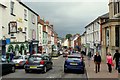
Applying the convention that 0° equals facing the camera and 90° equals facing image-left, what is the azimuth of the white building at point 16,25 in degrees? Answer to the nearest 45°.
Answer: approximately 315°

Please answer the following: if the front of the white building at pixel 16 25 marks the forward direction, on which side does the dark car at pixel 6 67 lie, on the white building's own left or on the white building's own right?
on the white building's own right
